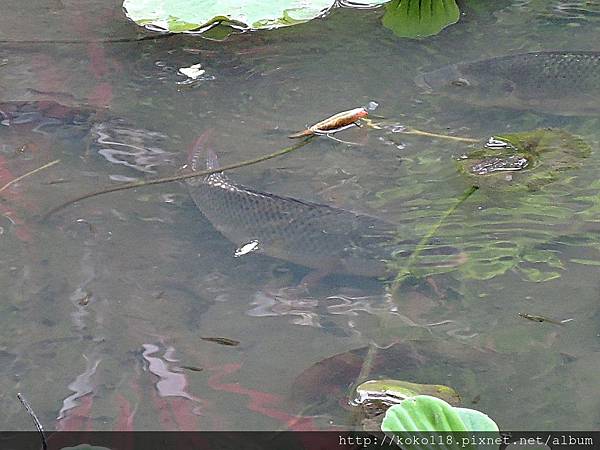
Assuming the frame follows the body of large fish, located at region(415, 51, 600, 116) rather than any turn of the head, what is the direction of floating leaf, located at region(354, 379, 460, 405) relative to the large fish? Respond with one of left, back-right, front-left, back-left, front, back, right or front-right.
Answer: left

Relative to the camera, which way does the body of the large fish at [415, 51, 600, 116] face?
to the viewer's left

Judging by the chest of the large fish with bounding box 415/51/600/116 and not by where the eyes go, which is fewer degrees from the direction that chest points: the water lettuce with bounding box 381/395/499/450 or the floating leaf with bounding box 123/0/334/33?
the floating leaf

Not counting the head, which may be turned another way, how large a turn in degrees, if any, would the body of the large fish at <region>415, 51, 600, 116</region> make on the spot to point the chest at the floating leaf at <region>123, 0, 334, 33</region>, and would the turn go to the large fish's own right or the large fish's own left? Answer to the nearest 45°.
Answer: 0° — it already faces it

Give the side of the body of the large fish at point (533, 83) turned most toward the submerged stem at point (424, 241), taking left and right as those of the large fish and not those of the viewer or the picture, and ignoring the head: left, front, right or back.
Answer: left

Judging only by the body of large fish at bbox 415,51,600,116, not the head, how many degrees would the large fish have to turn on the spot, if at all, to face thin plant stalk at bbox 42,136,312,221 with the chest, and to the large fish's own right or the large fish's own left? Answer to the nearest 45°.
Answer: approximately 45° to the large fish's own left
